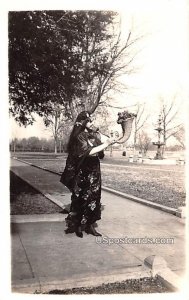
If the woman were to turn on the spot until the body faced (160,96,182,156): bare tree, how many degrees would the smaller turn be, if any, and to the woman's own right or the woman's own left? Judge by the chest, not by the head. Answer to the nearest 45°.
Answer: approximately 90° to the woman's own left

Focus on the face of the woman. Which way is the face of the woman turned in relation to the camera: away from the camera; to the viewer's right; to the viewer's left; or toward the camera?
to the viewer's right

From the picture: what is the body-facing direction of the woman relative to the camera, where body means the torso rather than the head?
to the viewer's right
